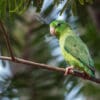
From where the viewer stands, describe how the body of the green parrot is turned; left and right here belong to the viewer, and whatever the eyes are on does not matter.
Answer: facing to the left of the viewer
